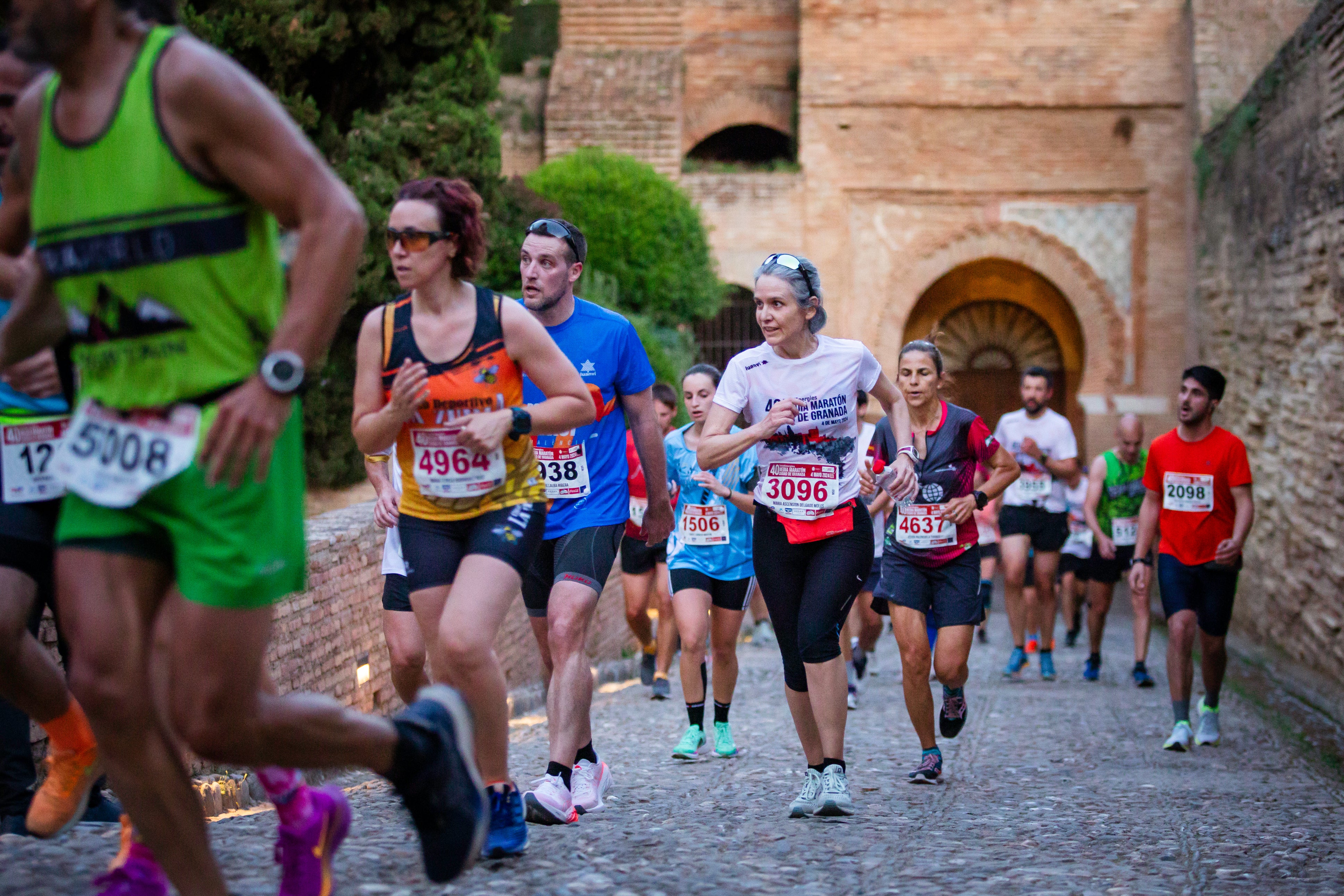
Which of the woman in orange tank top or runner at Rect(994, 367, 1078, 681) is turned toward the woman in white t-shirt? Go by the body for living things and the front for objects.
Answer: the runner

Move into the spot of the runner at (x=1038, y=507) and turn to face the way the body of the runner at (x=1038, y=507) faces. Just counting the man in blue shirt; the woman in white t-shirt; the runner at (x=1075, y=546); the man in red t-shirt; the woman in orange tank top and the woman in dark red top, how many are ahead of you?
5

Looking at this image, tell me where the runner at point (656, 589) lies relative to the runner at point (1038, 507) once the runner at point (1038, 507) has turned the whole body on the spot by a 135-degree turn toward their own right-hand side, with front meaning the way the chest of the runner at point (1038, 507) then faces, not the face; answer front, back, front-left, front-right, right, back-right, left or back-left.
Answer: left

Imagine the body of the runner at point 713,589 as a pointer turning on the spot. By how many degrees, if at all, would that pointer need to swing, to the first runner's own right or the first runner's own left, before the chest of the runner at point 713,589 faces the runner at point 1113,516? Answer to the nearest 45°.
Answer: approximately 135° to the first runner's own left

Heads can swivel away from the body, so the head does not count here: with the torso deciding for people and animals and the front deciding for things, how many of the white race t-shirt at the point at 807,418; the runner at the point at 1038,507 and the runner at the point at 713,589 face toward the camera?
3

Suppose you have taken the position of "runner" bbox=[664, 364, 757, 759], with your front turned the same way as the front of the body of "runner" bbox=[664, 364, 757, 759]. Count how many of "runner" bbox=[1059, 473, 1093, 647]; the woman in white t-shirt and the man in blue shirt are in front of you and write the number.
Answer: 2

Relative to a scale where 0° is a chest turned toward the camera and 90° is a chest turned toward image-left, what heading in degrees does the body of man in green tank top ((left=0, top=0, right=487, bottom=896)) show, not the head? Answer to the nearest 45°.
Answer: approximately 45°

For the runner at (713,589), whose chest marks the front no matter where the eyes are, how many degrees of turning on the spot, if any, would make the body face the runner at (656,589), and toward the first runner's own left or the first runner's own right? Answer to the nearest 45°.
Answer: approximately 180°

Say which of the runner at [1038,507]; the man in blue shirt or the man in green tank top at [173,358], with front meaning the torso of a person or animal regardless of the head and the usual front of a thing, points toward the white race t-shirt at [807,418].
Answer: the runner

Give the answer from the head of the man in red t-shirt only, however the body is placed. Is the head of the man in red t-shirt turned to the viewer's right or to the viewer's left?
to the viewer's left

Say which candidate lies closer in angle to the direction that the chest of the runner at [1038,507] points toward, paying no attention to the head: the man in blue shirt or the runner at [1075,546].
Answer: the man in blue shirt

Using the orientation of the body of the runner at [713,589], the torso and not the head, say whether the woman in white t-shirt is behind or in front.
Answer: in front

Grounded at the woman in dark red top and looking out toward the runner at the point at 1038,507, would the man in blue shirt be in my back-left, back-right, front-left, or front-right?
back-left
